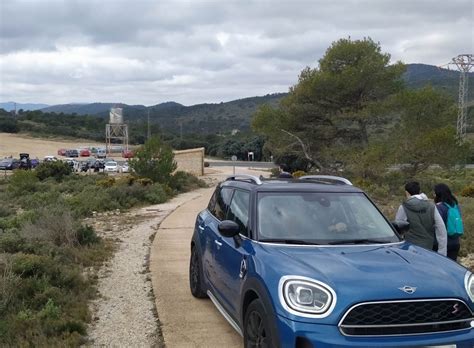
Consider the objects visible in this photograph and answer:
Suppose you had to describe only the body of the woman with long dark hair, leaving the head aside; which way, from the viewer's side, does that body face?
away from the camera

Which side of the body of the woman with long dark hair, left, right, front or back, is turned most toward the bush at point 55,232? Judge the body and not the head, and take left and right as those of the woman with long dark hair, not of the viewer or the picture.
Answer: left

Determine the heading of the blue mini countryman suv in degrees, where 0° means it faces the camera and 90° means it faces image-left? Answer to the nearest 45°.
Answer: approximately 315°

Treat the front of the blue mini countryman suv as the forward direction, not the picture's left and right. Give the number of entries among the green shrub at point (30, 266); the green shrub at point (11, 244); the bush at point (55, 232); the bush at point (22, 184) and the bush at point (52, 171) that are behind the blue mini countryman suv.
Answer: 5

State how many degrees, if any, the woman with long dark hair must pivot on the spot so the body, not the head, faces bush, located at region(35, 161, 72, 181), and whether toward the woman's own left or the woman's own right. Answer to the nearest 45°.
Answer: approximately 45° to the woman's own left

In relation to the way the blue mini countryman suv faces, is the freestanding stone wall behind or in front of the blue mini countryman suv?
behind

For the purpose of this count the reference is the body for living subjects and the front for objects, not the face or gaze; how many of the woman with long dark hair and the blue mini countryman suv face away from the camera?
1

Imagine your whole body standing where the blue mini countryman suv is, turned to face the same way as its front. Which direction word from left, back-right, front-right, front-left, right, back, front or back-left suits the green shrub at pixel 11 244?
back

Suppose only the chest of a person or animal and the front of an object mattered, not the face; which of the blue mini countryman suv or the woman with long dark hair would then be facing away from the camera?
the woman with long dark hair

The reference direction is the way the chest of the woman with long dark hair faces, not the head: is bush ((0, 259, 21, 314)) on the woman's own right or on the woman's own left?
on the woman's own left

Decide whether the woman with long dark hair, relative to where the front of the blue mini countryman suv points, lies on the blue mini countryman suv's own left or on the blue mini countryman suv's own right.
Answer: on the blue mini countryman suv's own left

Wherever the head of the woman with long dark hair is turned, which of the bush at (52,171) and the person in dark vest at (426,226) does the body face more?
the bush
